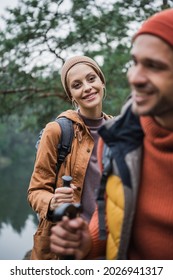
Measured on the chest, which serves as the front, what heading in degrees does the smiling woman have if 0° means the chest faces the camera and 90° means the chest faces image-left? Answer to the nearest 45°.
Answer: approximately 315°

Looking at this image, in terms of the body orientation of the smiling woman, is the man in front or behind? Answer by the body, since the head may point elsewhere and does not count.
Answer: in front
